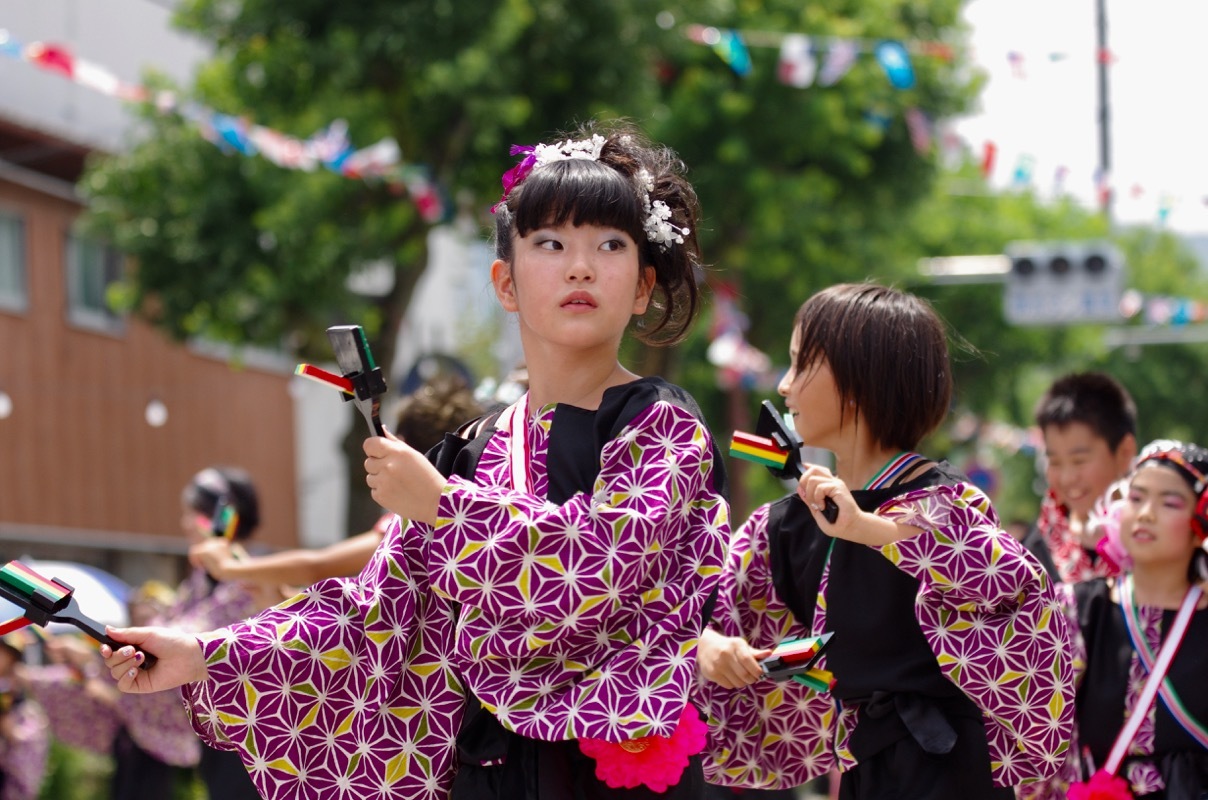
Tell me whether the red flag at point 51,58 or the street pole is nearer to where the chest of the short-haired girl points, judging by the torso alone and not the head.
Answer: the red flag

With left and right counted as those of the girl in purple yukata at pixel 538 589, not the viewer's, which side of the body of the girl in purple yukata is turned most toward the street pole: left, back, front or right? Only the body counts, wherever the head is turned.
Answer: back

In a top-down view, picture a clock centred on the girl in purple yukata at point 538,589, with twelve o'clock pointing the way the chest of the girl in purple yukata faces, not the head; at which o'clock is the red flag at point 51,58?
The red flag is roughly at 4 o'clock from the girl in purple yukata.

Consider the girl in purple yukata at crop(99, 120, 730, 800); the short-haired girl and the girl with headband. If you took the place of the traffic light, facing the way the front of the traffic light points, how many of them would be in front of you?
3

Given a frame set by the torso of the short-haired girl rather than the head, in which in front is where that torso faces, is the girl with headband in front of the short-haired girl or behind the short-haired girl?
behind

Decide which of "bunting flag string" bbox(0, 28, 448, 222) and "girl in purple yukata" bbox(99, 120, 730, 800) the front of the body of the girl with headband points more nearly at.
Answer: the girl in purple yukata

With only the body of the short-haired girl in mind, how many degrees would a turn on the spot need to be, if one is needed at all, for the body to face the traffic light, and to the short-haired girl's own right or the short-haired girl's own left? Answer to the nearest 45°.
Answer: approximately 135° to the short-haired girl's own right
